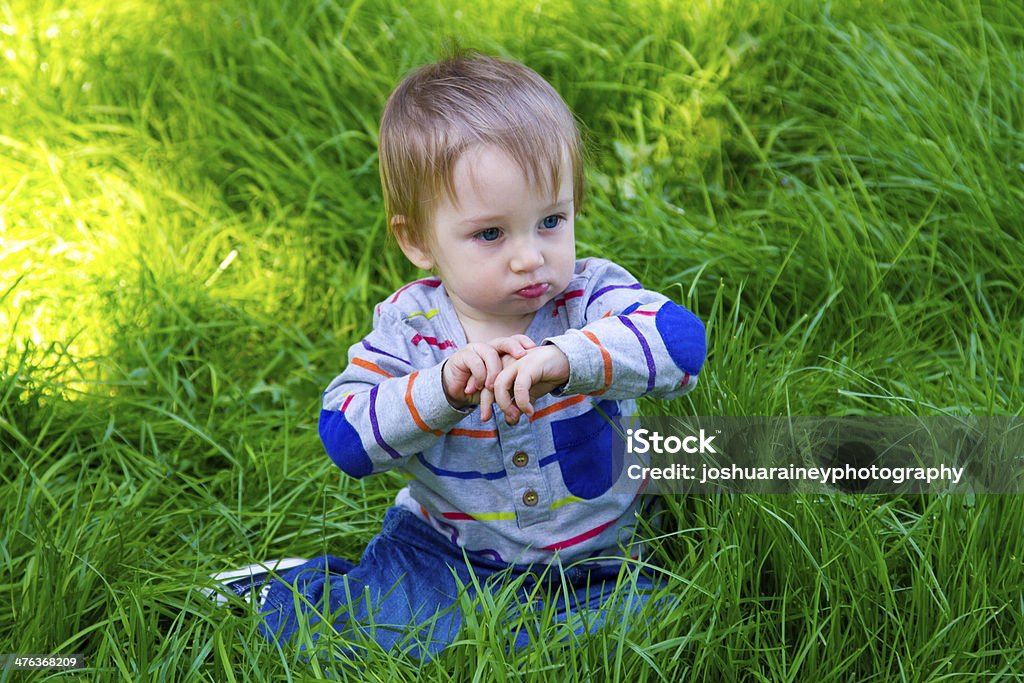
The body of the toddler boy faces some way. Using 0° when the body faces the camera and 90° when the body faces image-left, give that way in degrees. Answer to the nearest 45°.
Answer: approximately 0°

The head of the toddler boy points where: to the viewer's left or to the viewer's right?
to the viewer's right
